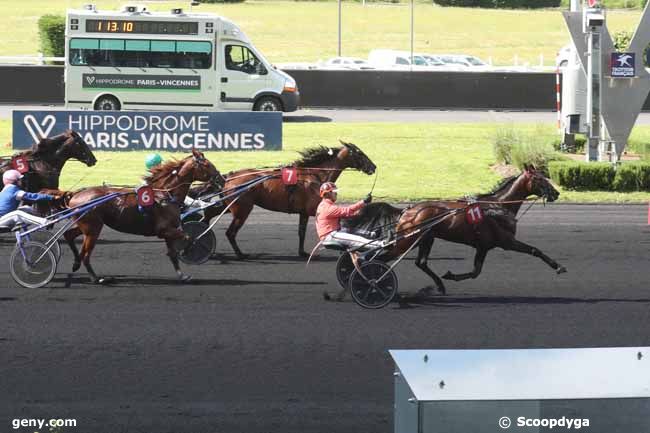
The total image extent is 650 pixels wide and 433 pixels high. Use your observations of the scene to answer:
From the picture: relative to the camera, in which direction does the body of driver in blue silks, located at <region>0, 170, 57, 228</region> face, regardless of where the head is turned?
to the viewer's right

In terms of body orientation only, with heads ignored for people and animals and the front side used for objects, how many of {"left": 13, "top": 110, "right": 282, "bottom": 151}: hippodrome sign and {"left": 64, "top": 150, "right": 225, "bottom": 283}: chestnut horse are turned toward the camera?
1

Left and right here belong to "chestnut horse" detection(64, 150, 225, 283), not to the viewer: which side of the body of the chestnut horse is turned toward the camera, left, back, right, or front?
right

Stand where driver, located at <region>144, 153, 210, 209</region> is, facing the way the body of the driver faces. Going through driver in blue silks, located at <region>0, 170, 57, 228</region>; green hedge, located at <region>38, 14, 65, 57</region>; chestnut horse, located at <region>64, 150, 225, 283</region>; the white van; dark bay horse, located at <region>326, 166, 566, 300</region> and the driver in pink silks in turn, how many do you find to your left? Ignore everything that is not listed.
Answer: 2

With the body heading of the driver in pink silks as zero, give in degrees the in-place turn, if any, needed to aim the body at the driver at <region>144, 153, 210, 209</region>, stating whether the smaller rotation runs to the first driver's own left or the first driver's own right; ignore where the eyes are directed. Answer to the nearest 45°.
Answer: approximately 135° to the first driver's own left

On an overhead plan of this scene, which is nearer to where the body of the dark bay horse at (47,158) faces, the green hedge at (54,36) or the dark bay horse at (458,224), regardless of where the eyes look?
the dark bay horse

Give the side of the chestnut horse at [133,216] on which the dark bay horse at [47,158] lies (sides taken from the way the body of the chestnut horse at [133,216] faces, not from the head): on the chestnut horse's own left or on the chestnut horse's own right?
on the chestnut horse's own left

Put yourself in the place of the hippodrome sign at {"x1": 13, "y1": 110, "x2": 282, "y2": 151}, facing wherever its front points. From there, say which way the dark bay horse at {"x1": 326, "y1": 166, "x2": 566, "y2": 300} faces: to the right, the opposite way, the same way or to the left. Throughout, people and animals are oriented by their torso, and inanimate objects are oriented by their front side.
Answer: to the left

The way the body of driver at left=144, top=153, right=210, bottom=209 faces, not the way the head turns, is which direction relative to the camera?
to the viewer's right

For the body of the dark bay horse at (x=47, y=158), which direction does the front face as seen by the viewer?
to the viewer's right

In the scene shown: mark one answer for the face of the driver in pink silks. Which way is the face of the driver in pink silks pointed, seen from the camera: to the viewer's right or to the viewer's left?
to the viewer's right

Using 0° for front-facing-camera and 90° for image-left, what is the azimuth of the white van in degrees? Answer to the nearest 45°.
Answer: approximately 270°

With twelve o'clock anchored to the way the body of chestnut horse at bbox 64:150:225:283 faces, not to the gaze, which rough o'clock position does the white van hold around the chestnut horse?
The white van is roughly at 9 o'clock from the chestnut horse.

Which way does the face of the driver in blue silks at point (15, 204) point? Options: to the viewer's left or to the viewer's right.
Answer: to the viewer's right
